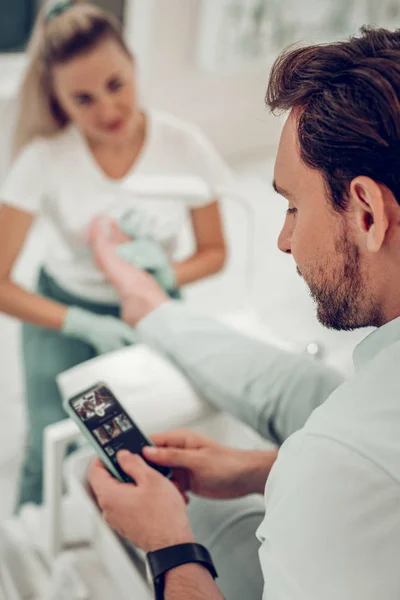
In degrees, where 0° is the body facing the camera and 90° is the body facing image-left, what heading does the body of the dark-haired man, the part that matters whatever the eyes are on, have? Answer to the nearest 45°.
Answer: approximately 135°
